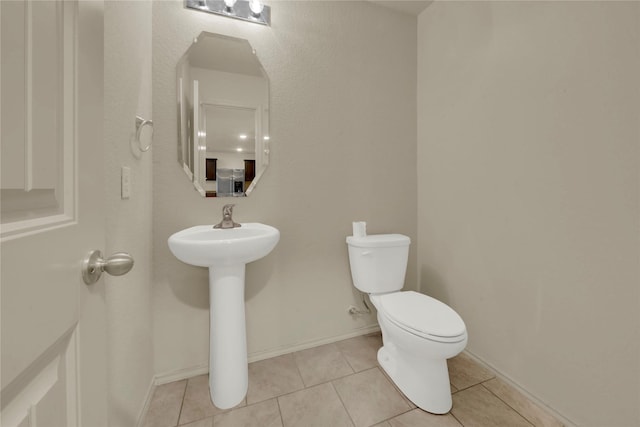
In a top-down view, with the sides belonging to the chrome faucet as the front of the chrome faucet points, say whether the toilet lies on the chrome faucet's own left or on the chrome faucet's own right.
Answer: on the chrome faucet's own left

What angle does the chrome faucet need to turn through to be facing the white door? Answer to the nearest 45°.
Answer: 0° — it already faces it

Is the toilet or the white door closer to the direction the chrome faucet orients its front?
the white door

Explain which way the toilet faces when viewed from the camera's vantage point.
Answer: facing the viewer and to the right of the viewer

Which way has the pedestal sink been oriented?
toward the camera

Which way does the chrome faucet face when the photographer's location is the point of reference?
facing the viewer

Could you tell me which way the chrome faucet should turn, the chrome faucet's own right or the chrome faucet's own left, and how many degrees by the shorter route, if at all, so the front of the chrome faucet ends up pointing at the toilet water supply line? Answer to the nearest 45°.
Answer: approximately 90° to the chrome faucet's own left

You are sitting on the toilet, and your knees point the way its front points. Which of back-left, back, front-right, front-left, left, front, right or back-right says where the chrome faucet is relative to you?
back-right

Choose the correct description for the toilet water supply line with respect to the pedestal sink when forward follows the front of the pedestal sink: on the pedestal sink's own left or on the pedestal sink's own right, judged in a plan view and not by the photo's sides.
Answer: on the pedestal sink's own left

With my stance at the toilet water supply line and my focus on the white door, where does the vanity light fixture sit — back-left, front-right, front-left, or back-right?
front-right
